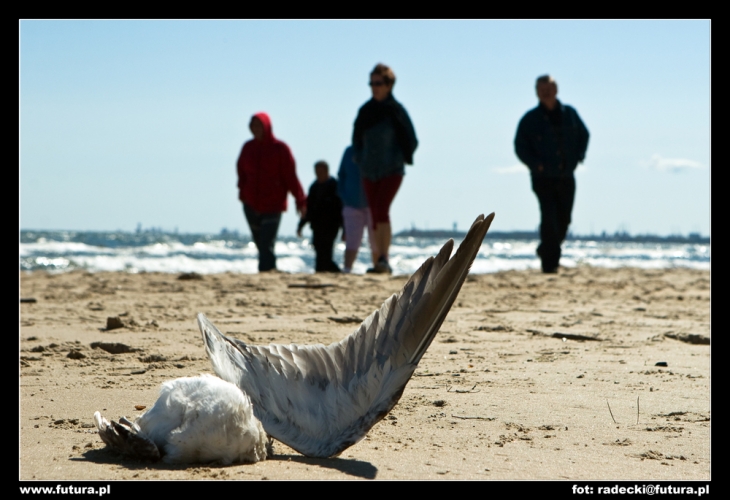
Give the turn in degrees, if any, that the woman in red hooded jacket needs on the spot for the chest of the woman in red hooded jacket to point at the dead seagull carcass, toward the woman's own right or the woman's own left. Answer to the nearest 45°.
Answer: approximately 45° to the woman's own left

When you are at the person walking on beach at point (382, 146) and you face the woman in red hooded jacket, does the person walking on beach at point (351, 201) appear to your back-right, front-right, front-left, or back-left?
front-right

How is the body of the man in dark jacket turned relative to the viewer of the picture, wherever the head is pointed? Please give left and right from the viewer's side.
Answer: facing the viewer

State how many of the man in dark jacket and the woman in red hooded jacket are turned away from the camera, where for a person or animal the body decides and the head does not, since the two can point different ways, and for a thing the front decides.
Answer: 0

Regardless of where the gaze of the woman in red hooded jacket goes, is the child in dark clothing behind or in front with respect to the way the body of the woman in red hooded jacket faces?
behind

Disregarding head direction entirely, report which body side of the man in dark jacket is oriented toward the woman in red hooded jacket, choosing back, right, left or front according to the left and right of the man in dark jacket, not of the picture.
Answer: right

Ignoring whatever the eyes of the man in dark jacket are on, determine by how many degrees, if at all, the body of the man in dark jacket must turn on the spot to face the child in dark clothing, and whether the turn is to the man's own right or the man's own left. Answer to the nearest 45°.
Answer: approximately 90° to the man's own right

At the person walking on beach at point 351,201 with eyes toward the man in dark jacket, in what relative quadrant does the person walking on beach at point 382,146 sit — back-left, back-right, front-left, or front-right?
front-right

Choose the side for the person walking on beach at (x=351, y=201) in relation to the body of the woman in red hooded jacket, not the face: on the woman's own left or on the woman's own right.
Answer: on the woman's own left

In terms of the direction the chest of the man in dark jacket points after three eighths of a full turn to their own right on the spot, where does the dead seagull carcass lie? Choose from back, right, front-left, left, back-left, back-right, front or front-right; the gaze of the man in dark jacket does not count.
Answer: back-left

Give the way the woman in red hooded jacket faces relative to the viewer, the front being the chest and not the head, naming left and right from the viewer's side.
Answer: facing the viewer and to the left of the viewer

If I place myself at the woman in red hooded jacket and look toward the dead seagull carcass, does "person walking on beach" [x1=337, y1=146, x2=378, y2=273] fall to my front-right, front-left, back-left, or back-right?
front-left

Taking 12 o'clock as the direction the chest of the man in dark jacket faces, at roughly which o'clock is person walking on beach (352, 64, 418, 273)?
The person walking on beach is roughly at 2 o'clock from the man in dark jacket.

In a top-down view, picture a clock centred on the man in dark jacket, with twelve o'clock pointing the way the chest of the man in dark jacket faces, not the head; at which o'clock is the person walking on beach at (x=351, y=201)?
The person walking on beach is roughly at 3 o'clock from the man in dark jacket.
